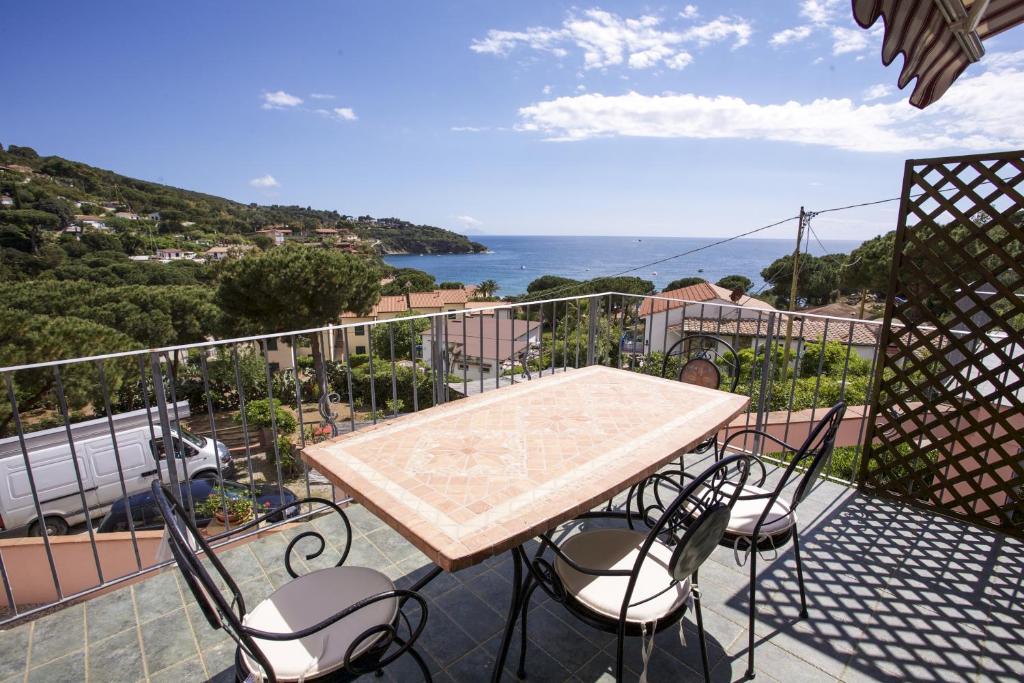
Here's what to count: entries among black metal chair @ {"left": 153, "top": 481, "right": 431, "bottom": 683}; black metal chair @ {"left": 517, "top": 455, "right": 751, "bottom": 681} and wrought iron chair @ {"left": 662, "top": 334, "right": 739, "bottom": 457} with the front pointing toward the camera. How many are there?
1

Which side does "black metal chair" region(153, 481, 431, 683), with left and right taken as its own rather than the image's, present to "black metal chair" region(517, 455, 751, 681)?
front

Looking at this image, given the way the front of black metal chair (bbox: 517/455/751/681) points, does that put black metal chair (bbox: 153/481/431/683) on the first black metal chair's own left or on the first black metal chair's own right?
on the first black metal chair's own left

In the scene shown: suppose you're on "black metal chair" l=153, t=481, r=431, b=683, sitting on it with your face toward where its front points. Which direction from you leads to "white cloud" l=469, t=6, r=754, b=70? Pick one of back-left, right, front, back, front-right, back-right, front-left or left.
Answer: front-left

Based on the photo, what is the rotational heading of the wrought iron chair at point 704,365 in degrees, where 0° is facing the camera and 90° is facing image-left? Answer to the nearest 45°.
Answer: approximately 0°

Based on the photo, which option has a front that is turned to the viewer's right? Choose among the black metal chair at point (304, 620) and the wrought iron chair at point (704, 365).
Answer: the black metal chair

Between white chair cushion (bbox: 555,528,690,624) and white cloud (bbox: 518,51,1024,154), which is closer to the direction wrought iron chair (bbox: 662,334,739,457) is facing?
the white chair cushion

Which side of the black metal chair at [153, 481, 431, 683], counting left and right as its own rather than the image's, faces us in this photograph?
right

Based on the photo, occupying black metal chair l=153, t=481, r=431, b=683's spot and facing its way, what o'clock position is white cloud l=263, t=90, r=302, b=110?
The white cloud is roughly at 9 o'clock from the black metal chair.

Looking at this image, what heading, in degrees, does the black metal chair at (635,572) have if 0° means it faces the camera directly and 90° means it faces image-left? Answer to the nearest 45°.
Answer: approximately 135°

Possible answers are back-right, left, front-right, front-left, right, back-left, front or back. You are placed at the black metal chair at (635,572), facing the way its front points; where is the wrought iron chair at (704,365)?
front-right

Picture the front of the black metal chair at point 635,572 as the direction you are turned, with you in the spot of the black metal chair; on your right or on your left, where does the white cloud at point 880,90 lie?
on your right

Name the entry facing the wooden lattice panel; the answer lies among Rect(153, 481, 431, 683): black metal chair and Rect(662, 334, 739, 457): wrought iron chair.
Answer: the black metal chair

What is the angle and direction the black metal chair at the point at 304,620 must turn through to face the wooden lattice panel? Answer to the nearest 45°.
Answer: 0° — it already faces it

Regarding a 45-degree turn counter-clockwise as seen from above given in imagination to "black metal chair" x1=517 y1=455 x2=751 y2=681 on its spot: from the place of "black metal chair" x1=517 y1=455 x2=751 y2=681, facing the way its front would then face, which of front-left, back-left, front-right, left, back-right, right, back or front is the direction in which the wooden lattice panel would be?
back-right

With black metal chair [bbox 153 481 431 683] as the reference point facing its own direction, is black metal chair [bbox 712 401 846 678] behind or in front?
in front

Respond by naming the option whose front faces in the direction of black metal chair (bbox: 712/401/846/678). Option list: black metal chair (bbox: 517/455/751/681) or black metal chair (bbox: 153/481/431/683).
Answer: black metal chair (bbox: 153/481/431/683)
